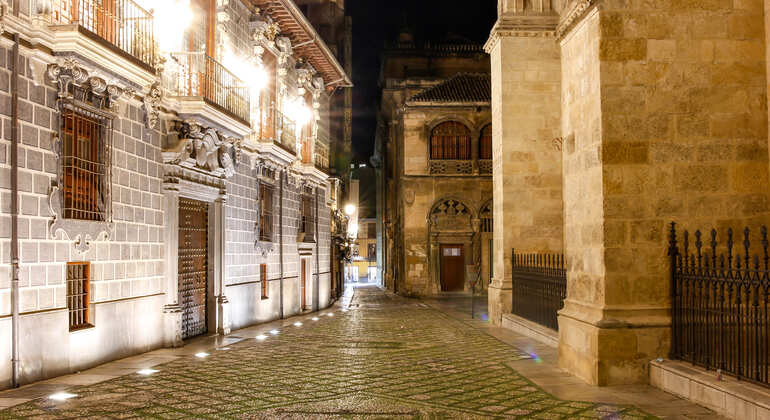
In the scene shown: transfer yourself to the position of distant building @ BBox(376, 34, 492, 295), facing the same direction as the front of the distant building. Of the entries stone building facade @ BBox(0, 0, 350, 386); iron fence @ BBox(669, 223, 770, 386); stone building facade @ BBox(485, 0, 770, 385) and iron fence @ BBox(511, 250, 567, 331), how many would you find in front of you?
4

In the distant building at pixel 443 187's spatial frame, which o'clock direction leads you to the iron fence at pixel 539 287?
The iron fence is roughly at 12 o'clock from the distant building.

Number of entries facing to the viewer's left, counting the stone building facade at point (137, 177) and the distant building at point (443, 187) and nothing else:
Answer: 0

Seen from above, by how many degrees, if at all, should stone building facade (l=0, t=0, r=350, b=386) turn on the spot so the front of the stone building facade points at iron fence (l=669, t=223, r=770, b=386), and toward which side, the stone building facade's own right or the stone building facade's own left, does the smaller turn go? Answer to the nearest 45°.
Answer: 0° — it already faces it

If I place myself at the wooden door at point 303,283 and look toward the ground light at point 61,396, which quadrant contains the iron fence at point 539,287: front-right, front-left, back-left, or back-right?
front-left

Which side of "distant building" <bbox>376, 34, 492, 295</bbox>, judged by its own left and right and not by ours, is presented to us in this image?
front

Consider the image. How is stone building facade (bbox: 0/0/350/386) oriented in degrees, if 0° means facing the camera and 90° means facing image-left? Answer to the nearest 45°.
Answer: approximately 315°

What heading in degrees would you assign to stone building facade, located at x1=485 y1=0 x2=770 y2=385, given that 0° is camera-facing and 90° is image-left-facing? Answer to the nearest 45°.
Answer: approximately 45°

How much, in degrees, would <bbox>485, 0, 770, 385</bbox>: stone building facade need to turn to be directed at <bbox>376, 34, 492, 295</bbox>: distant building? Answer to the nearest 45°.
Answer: approximately 135° to its right

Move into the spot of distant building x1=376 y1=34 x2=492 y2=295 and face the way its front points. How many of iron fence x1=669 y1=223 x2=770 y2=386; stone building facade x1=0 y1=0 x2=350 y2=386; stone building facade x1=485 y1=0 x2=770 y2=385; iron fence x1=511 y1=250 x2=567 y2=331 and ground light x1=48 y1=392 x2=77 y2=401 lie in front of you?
5

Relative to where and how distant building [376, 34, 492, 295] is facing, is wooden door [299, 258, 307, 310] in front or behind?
in front

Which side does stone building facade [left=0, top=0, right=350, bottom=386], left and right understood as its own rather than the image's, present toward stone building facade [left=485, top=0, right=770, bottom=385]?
front
